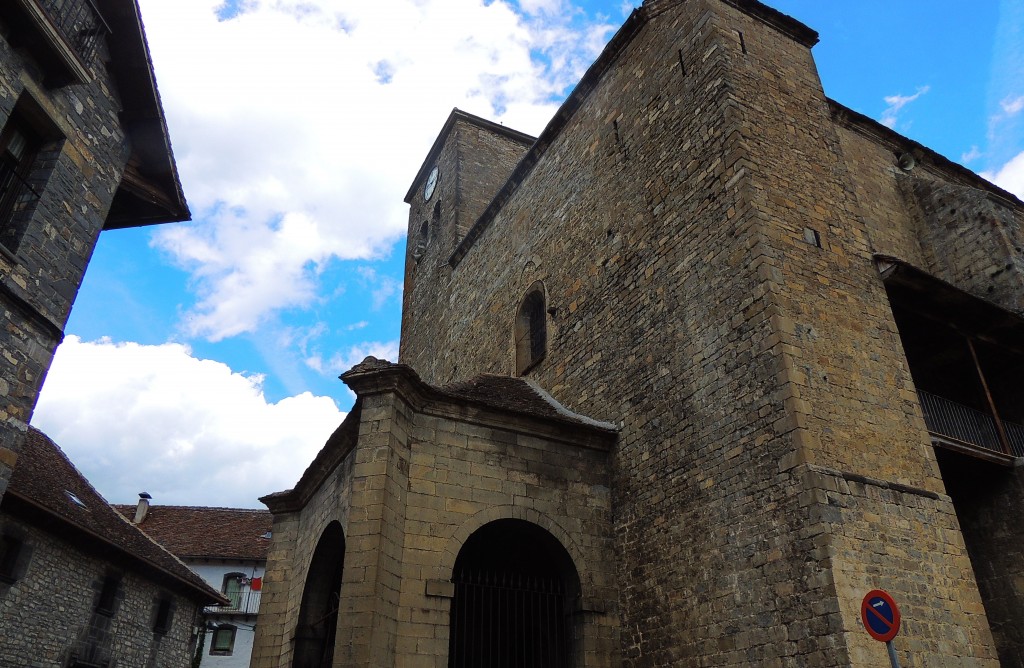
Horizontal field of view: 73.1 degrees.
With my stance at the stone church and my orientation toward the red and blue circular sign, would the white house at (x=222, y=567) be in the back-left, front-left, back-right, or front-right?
back-right

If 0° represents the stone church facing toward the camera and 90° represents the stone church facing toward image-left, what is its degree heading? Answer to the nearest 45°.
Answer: approximately 45°

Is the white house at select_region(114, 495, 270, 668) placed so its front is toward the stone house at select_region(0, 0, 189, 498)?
yes

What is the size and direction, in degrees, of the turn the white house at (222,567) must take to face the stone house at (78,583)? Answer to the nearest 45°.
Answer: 0° — it already faces it

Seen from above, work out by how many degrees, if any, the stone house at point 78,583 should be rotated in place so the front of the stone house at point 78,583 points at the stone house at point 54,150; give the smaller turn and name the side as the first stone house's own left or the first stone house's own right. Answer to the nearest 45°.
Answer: approximately 45° to the first stone house's own right

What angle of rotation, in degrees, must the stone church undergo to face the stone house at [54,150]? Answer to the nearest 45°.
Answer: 0° — it already faces it

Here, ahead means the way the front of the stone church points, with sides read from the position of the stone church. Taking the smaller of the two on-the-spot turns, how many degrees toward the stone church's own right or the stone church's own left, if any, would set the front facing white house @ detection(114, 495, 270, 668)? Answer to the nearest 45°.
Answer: approximately 90° to the stone church's own right

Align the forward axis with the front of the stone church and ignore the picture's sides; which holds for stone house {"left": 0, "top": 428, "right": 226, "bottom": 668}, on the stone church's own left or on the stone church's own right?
on the stone church's own right
